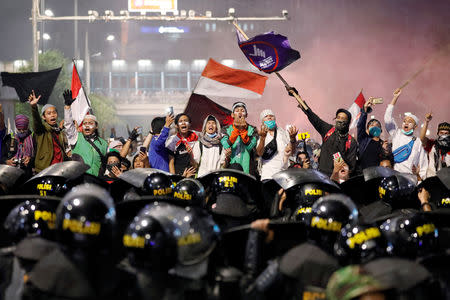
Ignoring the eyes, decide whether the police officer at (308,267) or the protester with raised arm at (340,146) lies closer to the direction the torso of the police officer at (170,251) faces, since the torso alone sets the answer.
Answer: the protester with raised arm

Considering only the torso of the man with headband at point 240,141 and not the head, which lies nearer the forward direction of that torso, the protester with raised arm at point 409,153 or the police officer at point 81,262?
the police officer

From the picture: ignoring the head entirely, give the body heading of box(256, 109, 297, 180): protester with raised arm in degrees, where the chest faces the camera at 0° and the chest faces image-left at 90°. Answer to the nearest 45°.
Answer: approximately 0°

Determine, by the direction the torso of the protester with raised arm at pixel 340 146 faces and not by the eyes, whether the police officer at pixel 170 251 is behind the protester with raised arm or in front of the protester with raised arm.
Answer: in front

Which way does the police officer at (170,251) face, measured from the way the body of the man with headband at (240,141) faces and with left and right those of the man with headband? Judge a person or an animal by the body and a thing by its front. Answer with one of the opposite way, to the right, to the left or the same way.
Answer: the opposite way

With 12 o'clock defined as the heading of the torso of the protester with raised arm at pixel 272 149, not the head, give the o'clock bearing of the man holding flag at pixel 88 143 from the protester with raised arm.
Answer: The man holding flag is roughly at 3 o'clock from the protester with raised arm.

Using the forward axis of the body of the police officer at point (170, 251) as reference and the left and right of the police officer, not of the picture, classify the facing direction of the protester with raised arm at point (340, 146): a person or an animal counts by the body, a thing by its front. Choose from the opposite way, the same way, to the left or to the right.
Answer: the opposite way

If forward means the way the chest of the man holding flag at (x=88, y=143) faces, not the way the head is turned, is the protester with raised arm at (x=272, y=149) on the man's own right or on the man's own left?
on the man's own left

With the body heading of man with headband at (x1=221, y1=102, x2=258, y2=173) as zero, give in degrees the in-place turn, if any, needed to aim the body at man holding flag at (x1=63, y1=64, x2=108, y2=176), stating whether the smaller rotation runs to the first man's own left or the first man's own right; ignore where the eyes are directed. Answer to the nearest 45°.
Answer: approximately 90° to the first man's own right

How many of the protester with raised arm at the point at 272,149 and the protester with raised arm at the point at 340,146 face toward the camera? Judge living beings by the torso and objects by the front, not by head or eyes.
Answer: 2

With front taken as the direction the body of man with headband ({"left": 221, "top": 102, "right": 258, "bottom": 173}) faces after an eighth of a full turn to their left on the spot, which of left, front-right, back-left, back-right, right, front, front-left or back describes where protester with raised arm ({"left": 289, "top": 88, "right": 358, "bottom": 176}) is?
front-left

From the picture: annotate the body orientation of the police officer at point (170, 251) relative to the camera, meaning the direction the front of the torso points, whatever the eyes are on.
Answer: away from the camera

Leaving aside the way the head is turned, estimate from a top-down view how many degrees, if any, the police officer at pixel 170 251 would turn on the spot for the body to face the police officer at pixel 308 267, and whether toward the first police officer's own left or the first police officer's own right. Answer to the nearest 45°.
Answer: approximately 90° to the first police officer's own right

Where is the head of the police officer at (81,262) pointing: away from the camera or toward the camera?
away from the camera

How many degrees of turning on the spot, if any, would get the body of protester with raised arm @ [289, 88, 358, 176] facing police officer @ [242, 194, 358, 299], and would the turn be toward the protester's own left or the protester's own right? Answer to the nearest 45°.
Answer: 0° — they already face them

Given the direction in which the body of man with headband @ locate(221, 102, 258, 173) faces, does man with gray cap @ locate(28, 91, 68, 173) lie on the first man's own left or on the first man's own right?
on the first man's own right
